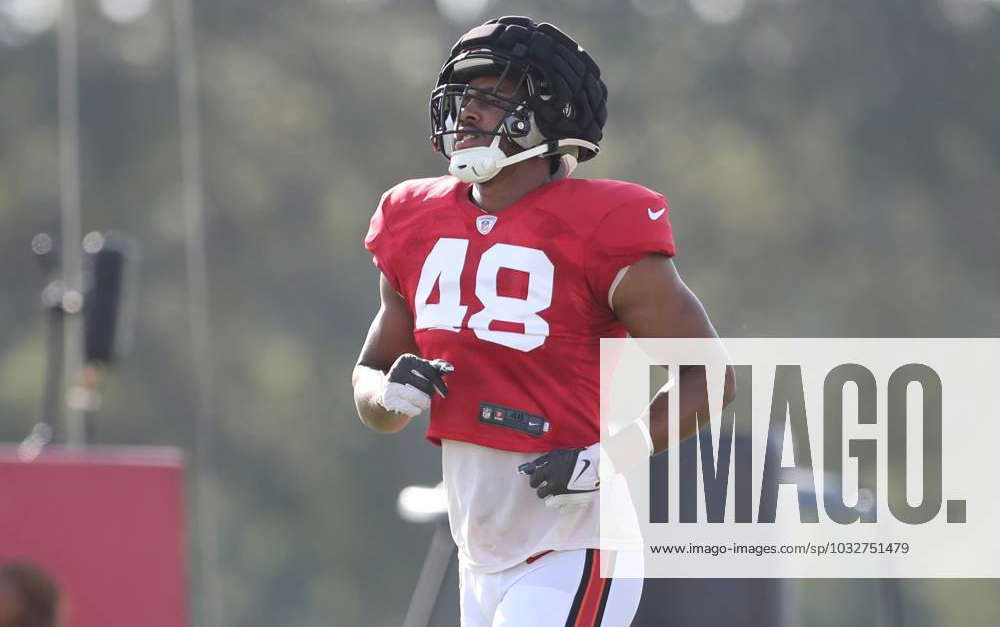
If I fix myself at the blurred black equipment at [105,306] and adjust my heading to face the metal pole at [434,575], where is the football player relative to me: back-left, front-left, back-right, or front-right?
front-right

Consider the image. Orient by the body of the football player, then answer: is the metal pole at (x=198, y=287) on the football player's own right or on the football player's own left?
on the football player's own right

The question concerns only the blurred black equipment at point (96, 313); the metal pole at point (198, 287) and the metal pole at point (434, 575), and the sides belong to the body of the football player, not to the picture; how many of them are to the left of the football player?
0

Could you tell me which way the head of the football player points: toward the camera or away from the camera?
toward the camera

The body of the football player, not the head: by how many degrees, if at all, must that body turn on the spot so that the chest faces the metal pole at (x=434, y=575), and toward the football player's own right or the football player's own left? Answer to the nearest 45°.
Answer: approximately 135° to the football player's own right

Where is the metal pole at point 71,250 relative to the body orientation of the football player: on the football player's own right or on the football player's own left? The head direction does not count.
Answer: on the football player's own right

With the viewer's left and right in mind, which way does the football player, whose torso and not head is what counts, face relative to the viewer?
facing the viewer and to the left of the viewer

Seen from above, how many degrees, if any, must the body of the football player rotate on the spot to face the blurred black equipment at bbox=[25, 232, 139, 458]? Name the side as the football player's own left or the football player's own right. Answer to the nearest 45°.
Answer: approximately 90° to the football player's own right

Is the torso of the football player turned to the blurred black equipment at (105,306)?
no

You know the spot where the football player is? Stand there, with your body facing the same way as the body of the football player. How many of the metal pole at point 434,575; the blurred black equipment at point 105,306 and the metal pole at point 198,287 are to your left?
0
